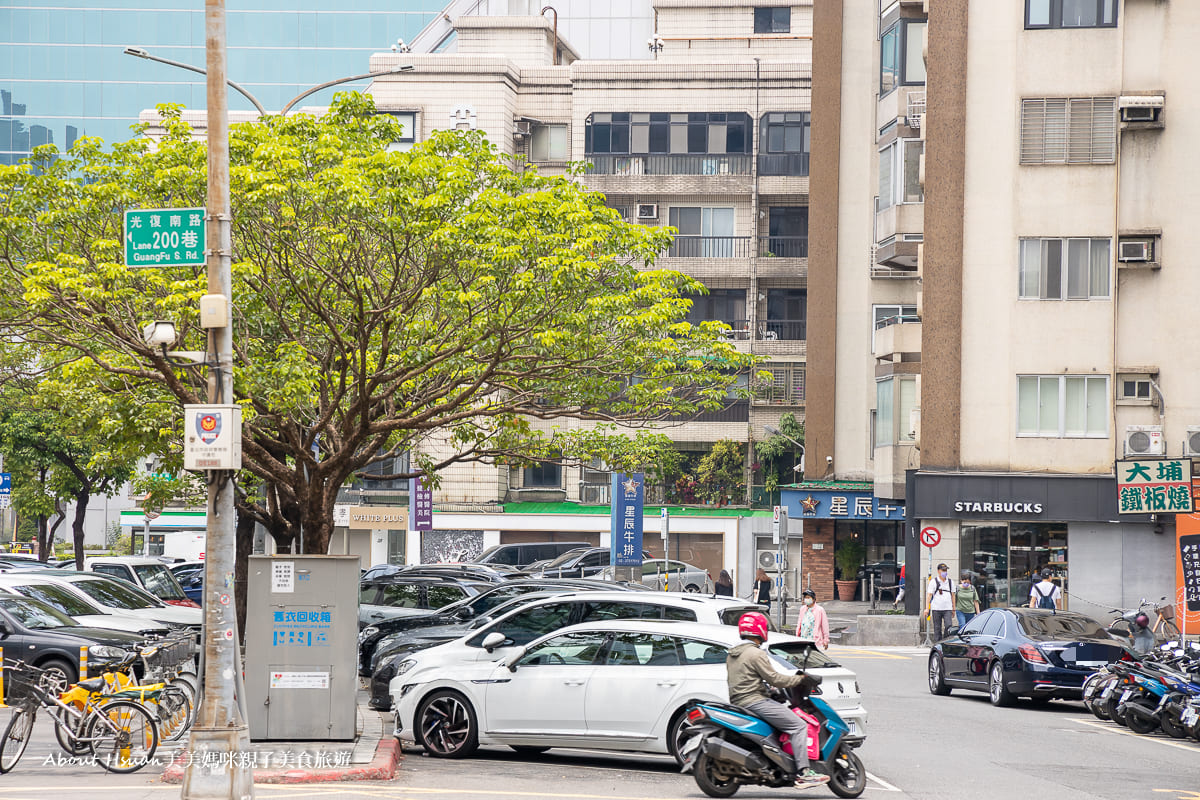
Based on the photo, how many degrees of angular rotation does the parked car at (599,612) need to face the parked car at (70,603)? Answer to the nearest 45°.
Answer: approximately 45° to its right

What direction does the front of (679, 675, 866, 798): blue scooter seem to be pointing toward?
to the viewer's right

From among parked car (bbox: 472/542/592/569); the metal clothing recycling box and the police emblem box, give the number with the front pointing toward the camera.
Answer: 2

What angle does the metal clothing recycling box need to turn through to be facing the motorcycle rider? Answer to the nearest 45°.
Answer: approximately 45° to its left

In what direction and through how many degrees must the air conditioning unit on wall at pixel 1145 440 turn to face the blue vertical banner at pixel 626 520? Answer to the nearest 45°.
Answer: approximately 90° to its right

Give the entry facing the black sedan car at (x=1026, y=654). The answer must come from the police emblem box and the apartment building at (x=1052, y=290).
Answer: the apartment building

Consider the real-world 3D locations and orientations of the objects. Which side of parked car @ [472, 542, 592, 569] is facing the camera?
left

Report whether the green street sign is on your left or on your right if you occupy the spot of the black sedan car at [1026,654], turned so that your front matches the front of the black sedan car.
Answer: on your left

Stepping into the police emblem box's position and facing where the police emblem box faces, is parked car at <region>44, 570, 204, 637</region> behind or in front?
behind

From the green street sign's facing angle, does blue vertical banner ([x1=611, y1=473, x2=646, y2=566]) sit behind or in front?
behind

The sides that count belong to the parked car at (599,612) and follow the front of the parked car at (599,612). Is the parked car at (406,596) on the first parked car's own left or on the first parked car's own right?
on the first parked car's own right
